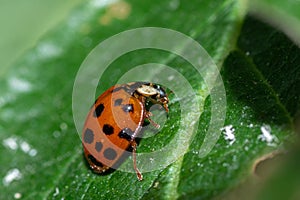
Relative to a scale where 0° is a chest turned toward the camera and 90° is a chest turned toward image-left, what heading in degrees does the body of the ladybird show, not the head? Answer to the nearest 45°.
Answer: approximately 270°
